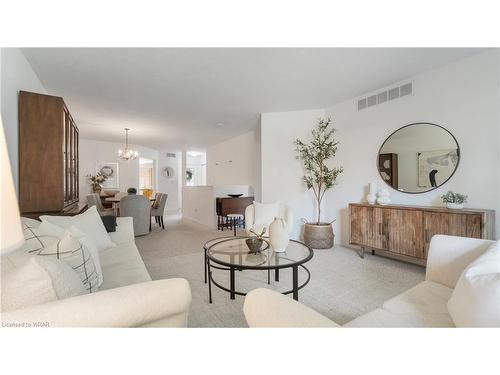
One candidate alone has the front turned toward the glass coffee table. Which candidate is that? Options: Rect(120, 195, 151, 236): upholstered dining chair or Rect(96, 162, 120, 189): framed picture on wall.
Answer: the framed picture on wall

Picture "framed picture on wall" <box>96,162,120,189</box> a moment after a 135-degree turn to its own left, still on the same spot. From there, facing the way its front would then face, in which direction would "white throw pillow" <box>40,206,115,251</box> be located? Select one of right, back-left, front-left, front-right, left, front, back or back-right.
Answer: back-right

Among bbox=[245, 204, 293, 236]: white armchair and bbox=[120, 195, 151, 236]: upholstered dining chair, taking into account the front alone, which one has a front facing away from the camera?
the upholstered dining chair

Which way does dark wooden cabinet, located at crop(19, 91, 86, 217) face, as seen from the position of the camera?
facing to the right of the viewer

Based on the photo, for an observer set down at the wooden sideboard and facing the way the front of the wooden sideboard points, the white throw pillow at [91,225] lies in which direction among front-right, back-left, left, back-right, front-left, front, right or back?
front

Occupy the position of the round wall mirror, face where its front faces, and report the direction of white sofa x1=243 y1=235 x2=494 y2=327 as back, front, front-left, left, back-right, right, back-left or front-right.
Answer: front-left

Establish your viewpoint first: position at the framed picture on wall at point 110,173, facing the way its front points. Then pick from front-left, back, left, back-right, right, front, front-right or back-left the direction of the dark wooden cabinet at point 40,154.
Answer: front

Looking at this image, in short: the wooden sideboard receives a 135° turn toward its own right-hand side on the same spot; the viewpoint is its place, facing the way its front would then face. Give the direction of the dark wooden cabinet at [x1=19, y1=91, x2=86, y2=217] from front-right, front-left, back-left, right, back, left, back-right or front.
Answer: back-left

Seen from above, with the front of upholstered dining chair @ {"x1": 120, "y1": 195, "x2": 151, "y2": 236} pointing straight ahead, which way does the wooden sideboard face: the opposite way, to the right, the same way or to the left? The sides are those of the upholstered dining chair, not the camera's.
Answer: to the left

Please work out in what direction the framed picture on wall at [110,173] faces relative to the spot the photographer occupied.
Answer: facing the viewer

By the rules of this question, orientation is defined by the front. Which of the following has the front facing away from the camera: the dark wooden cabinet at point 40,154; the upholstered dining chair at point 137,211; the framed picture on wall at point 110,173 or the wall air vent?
the upholstered dining chair

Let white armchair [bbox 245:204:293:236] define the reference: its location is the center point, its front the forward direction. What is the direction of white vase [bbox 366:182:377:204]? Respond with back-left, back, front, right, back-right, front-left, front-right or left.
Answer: left

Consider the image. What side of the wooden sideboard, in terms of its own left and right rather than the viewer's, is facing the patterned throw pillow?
front

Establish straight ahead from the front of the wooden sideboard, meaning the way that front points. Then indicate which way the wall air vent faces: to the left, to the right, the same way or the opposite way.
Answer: the same way

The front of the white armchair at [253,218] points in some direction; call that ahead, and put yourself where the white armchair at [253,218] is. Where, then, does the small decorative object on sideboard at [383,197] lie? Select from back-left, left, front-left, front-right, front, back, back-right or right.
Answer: left

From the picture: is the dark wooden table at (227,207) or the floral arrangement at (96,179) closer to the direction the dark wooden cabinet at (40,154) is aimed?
the dark wooden table

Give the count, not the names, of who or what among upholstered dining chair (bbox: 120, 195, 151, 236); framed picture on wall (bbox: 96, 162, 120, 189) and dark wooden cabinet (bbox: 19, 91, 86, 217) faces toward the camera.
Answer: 1

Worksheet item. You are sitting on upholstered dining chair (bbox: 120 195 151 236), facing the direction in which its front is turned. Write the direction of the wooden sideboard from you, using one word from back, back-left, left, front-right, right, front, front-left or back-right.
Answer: back-right

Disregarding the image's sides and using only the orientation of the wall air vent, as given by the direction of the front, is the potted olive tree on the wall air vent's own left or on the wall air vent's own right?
on the wall air vent's own right

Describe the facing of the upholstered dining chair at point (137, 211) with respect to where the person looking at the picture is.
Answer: facing away from the viewer

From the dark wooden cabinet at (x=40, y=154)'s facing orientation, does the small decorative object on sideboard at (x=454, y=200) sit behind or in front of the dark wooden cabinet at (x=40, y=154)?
in front

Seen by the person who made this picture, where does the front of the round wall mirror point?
facing the viewer and to the left of the viewer
